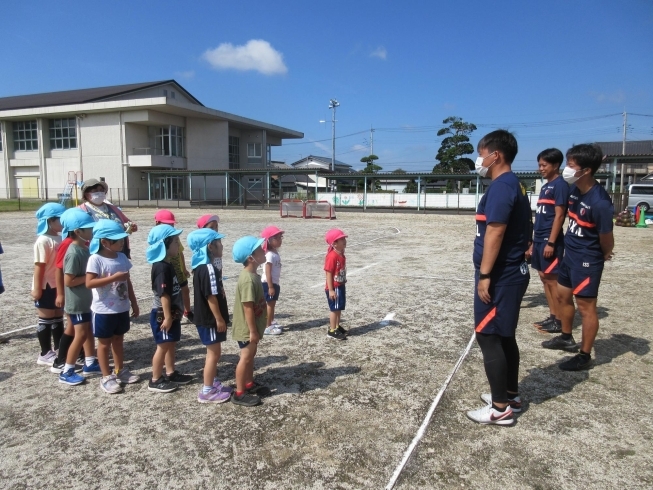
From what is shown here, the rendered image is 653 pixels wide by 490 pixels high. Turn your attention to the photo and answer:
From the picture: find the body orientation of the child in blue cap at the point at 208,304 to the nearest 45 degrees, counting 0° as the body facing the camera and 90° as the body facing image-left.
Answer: approximately 270°

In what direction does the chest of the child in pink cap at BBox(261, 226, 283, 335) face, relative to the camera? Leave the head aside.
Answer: to the viewer's right

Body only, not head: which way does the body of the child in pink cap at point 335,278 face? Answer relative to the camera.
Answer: to the viewer's right

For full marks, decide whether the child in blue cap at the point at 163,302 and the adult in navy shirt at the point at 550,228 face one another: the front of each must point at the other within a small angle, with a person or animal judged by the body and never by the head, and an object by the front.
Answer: yes

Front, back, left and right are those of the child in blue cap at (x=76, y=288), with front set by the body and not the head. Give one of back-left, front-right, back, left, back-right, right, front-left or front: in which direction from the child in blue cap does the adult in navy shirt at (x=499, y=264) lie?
front-right

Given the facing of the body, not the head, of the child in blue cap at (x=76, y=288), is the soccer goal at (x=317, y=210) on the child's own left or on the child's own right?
on the child's own left

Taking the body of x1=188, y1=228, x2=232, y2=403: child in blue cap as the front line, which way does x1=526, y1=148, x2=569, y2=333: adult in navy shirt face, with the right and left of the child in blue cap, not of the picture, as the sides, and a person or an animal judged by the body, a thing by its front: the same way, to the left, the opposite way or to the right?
the opposite way

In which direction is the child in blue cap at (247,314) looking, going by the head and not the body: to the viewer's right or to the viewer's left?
to the viewer's right

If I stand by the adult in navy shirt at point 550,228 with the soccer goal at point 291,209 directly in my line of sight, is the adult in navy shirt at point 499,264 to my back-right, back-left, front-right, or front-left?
back-left

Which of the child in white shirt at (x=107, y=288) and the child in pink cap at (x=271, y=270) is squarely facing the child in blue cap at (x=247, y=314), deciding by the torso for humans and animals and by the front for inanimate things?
the child in white shirt

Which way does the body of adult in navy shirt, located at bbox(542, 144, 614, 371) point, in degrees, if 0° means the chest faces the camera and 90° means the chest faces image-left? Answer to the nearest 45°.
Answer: approximately 45°

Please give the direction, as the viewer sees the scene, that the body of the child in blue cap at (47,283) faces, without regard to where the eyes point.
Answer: to the viewer's right

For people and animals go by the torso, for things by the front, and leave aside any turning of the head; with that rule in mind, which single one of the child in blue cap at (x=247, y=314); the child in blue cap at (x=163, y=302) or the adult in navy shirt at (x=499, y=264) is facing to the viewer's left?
the adult in navy shirt

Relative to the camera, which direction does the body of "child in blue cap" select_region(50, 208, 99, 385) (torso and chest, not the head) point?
to the viewer's right
